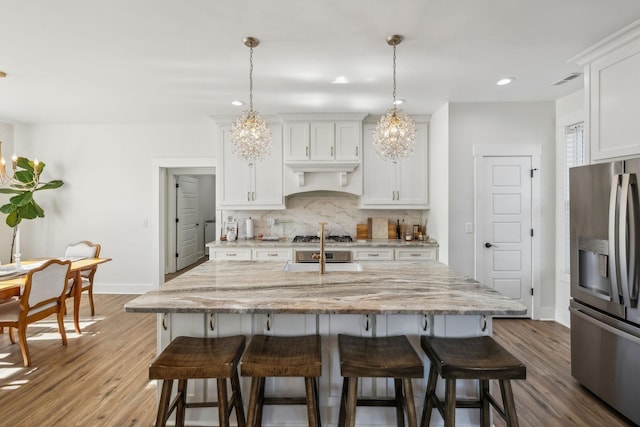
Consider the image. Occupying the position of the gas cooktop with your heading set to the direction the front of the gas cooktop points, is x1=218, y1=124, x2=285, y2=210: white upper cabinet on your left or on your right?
on your right

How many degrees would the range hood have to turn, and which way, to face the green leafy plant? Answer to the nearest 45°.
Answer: approximately 90° to its right

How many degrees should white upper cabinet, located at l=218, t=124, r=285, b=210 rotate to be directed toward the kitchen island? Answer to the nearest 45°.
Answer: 0° — it already faces it

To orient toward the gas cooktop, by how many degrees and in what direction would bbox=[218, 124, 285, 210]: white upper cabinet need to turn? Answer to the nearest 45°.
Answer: approximately 90° to its left

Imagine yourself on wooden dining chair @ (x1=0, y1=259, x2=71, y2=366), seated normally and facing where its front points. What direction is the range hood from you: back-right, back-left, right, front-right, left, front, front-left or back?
back-right

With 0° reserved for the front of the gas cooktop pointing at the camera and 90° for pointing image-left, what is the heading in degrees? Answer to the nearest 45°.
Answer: approximately 0°

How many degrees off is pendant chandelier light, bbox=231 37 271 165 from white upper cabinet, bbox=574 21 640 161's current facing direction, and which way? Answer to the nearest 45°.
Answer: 0° — it already faces it

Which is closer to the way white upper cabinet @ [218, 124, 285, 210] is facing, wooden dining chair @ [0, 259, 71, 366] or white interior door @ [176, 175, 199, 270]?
the wooden dining chair

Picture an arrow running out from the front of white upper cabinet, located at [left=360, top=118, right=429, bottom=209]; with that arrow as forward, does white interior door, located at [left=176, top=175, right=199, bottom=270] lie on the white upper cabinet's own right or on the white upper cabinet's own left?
on the white upper cabinet's own right

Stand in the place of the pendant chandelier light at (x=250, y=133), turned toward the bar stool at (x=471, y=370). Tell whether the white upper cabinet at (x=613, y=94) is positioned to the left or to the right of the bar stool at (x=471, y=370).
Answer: left

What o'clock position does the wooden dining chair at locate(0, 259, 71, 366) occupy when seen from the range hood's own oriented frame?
The wooden dining chair is roughly at 2 o'clock from the range hood.

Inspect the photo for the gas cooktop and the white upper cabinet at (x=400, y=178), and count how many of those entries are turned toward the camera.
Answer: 2
